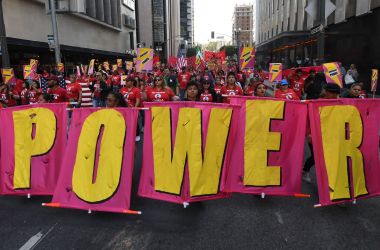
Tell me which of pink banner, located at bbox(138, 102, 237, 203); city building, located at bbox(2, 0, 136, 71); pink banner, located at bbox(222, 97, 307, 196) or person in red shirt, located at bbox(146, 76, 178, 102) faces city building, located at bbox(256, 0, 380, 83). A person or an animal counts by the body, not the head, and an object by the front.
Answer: city building, located at bbox(2, 0, 136, 71)

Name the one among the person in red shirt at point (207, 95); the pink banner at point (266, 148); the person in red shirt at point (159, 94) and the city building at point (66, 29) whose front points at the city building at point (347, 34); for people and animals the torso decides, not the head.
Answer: the city building at point (66, 29)

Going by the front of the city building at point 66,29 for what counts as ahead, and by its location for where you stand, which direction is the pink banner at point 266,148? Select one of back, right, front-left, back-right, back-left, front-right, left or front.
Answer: front-right

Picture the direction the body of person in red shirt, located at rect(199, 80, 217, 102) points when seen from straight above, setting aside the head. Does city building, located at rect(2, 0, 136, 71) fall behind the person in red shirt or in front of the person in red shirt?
behind

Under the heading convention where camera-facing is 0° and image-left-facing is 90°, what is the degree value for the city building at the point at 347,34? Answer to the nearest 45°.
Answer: approximately 45°

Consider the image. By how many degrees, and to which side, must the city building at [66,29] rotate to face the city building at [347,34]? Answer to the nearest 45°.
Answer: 0° — it already faces it

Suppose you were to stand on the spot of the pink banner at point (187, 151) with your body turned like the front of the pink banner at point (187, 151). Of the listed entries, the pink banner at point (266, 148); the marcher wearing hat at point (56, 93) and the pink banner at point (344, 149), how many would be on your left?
2

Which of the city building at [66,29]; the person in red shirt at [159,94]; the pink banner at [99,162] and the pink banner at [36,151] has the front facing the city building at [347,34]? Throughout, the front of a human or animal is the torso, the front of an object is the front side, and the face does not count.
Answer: the city building at [66,29]

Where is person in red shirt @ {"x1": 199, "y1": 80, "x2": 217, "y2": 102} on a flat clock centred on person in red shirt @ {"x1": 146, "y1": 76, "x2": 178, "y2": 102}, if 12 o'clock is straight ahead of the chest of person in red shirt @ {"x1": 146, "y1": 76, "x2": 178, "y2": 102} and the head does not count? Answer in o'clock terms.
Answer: person in red shirt @ {"x1": 199, "y1": 80, "x2": 217, "y2": 102} is roughly at 10 o'clock from person in red shirt @ {"x1": 146, "y1": 76, "x2": 178, "y2": 102}.

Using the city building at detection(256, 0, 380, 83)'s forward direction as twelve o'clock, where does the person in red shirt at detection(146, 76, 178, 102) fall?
The person in red shirt is roughly at 11 o'clock from the city building.

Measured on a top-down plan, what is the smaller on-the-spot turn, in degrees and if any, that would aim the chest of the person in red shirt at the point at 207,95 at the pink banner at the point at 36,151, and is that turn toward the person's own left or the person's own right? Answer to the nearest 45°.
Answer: approximately 45° to the person's own right

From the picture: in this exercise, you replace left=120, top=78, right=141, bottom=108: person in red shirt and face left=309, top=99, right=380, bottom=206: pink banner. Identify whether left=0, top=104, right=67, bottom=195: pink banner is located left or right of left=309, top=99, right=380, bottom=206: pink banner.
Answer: right
